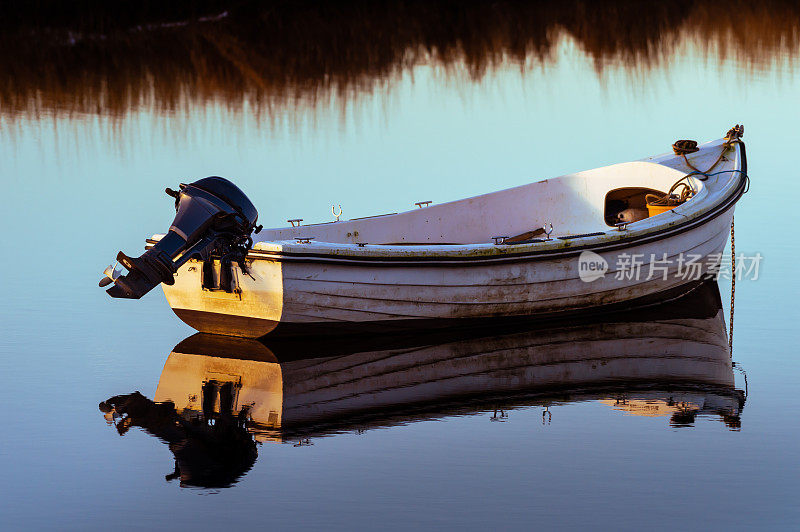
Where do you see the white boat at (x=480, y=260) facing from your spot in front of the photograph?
facing away from the viewer and to the right of the viewer
